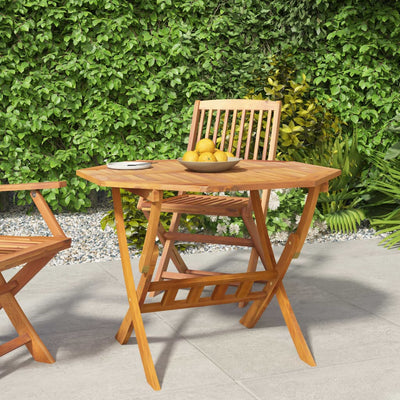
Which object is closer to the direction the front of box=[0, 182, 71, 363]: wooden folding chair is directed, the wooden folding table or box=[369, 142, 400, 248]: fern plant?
the wooden folding table

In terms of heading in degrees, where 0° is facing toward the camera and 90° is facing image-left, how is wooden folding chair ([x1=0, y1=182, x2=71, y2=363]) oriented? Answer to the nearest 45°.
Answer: approximately 315°

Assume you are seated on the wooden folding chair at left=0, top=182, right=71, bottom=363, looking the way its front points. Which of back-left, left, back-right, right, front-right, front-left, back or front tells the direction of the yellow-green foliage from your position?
left

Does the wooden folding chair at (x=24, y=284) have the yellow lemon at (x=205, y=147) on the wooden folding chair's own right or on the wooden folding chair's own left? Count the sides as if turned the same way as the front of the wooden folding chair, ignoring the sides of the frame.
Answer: on the wooden folding chair's own left

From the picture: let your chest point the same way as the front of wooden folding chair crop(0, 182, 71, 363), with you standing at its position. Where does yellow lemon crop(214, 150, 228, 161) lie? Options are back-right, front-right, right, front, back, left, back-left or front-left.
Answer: front-left

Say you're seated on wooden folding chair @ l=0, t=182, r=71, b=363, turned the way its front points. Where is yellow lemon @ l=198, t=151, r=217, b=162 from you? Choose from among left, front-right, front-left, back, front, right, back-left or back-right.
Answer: front-left

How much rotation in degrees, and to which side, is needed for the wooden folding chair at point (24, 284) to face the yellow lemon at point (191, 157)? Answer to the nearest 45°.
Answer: approximately 45° to its left

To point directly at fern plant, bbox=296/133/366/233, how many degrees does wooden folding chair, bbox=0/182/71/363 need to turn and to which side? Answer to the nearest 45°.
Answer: approximately 90° to its left

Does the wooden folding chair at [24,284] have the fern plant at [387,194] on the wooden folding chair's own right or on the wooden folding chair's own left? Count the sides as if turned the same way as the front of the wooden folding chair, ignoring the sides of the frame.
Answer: on the wooden folding chair's own left
